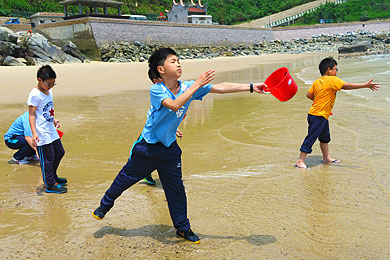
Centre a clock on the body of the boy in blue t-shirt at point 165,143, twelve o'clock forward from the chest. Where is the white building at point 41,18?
The white building is roughly at 7 o'clock from the boy in blue t-shirt.

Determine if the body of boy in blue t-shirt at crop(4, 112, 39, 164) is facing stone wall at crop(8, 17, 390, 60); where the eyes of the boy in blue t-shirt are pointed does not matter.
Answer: no

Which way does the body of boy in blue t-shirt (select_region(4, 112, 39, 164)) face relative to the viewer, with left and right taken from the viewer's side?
facing to the right of the viewer

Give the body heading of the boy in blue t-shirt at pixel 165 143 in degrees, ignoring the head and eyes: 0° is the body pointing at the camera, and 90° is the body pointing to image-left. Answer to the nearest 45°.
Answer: approximately 315°

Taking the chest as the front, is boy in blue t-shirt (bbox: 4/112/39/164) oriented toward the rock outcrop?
no

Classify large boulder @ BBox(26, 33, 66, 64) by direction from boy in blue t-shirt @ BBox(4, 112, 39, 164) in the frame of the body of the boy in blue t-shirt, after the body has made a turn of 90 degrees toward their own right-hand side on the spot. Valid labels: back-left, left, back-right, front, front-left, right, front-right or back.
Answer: back

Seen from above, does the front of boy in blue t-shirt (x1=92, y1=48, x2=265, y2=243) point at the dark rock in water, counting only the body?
no

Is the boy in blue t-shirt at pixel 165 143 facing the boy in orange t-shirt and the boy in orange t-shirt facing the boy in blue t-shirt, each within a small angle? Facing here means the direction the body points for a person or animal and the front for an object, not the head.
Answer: no
